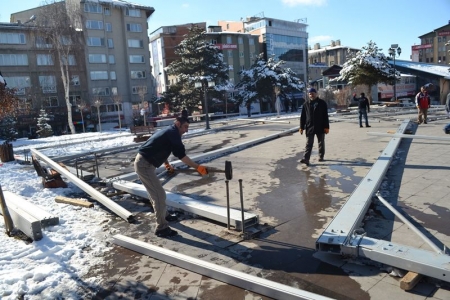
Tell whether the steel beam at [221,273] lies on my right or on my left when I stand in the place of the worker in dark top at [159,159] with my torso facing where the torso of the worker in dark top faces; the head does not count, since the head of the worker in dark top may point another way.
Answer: on my right

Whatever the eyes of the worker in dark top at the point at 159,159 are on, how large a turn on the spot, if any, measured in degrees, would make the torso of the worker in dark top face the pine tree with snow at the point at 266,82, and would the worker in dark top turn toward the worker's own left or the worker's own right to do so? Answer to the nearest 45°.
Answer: approximately 90° to the worker's own left

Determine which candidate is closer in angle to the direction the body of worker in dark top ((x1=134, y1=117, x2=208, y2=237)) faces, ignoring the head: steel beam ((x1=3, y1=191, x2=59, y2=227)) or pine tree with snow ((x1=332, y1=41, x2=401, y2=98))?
the pine tree with snow

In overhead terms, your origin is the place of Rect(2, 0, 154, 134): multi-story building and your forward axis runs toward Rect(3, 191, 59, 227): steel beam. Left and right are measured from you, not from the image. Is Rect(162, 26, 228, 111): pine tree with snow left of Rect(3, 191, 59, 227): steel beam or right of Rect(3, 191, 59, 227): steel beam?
left

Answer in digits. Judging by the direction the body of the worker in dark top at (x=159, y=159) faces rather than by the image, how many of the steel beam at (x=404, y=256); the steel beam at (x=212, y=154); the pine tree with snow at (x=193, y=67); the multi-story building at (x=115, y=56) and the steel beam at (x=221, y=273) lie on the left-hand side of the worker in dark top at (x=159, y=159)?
3

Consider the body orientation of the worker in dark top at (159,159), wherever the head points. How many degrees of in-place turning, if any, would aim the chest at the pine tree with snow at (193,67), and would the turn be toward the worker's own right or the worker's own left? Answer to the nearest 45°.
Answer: approximately 90° to the worker's own left

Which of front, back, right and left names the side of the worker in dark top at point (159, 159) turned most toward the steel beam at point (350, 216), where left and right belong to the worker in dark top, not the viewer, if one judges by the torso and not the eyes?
front

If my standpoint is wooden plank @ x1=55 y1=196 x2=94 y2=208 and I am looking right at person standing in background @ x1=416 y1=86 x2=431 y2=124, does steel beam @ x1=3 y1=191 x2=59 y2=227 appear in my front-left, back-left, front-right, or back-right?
back-right

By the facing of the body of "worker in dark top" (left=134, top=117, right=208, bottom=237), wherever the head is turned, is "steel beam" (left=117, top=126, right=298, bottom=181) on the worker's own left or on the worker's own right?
on the worker's own left

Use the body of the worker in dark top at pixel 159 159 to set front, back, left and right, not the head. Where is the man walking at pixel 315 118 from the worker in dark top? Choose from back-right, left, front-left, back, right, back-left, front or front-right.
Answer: front-left

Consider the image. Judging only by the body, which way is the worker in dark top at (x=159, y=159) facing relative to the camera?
to the viewer's right

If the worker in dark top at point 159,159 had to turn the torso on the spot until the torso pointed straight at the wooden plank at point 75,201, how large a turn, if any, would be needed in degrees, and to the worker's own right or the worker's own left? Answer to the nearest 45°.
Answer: approximately 135° to the worker's own left
